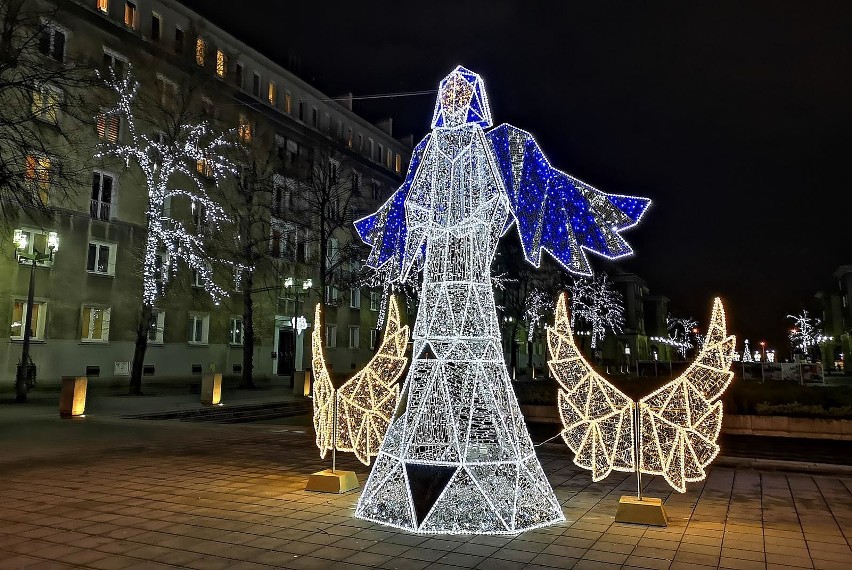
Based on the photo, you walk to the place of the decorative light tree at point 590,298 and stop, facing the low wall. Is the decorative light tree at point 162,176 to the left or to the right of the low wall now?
right

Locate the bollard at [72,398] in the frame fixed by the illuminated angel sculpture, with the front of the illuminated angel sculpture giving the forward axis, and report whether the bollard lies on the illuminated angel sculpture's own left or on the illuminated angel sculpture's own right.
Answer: on the illuminated angel sculpture's own right

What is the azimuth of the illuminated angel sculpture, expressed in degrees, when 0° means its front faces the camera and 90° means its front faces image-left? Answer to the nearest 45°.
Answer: approximately 45°

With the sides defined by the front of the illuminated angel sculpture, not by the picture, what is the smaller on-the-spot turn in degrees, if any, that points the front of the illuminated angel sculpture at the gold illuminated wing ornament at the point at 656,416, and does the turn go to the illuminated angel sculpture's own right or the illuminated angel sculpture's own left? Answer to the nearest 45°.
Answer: approximately 135° to the illuminated angel sculpture's own left

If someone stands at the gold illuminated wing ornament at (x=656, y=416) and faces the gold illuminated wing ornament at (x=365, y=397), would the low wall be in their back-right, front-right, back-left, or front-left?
back-right

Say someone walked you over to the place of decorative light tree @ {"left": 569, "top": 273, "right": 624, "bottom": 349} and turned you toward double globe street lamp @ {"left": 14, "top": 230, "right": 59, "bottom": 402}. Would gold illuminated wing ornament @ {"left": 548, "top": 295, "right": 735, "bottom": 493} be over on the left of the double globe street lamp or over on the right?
left

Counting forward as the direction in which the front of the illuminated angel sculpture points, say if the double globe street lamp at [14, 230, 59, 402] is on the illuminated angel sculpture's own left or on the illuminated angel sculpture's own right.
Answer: on the illuminated angel sculpture's own right

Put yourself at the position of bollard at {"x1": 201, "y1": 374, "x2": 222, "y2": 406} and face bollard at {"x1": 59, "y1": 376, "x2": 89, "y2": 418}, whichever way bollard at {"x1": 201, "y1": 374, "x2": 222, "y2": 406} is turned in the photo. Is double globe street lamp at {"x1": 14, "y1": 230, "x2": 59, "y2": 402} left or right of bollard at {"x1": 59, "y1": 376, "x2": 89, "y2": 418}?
right

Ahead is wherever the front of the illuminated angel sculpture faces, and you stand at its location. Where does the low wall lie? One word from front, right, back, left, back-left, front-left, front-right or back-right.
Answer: back

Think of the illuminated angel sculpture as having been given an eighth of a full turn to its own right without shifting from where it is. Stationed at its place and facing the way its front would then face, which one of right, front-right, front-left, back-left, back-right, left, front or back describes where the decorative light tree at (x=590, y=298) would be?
right

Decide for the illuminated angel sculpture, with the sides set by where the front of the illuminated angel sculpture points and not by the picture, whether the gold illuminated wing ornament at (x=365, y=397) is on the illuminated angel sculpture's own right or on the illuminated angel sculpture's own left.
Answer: on the illuminated angel sculpture's own right

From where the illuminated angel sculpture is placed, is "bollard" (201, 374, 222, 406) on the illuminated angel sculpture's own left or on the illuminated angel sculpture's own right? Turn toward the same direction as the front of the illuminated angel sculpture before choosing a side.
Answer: on the illuminated angel sculpture's own right

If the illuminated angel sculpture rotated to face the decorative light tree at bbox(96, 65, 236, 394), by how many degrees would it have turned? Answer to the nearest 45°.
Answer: approximately 90° to its right
